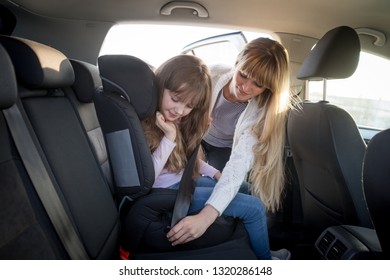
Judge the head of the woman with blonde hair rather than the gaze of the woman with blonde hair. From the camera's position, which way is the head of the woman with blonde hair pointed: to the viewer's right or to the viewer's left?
to the viewer's left

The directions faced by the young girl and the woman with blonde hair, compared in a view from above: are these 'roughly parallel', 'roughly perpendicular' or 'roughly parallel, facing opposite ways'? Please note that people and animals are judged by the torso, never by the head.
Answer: roughly perpendicular

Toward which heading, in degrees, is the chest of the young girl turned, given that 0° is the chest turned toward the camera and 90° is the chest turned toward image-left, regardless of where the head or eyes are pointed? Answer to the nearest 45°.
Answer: approximately 315°
